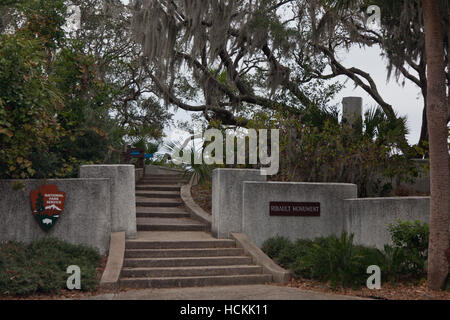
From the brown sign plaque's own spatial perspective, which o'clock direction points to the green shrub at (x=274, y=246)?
The green shrub is roughly at 1 o'clock from the brown sign plaque.

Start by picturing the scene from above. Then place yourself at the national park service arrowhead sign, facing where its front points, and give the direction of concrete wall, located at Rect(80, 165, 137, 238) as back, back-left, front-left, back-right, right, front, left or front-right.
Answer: left

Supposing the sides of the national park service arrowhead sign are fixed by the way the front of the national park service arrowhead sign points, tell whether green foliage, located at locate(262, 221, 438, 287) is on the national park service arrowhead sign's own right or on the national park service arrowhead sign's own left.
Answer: on the national park service arrowhead sign's own left

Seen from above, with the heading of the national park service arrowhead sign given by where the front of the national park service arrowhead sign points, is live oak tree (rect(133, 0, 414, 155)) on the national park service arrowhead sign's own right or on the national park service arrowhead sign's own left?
on the national park service arrowhead sign's own left

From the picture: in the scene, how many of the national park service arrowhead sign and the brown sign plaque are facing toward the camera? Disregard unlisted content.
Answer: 2

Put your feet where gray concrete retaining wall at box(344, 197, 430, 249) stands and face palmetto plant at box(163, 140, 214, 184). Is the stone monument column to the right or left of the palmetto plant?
right

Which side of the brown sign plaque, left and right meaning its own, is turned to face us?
front

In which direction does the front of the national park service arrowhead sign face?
toward the camera

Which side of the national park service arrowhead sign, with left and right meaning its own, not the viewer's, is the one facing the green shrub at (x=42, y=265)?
front

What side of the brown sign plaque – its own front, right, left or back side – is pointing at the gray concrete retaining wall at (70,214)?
right

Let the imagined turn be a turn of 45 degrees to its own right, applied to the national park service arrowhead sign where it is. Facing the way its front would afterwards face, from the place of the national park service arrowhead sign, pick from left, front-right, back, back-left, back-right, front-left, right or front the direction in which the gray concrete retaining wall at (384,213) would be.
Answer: back-left

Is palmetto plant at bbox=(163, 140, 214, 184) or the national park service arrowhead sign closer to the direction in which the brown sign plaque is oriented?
the national park service arrowhead sign

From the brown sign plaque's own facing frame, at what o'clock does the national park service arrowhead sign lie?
The national park service arrowhead sign is roughly at 2 o'clock from the brown sign plaque.

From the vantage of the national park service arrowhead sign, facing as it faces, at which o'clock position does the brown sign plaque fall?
The brown sign plaque is roughly at 9 o'clock from the national park service arrowhead sign.

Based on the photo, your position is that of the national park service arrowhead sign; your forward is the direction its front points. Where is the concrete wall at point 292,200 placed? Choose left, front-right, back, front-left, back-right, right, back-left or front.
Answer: left

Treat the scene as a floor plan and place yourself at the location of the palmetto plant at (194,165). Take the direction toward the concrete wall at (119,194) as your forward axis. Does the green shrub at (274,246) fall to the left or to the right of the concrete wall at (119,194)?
left
